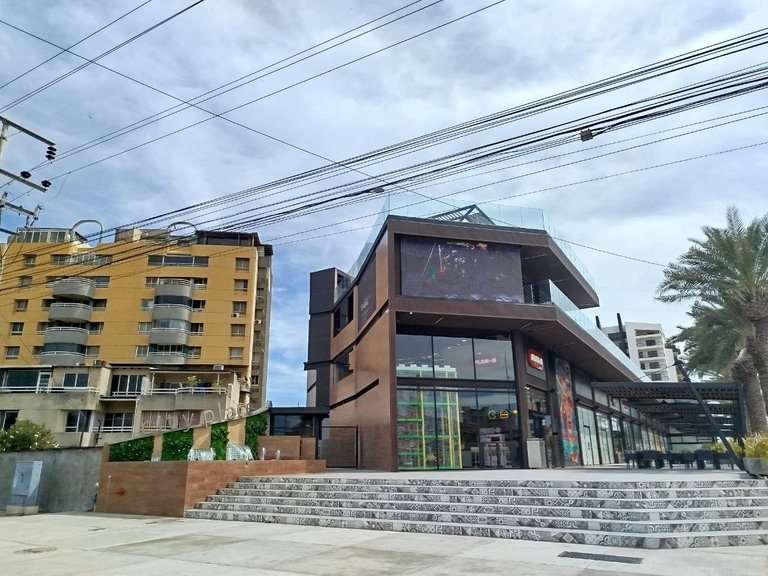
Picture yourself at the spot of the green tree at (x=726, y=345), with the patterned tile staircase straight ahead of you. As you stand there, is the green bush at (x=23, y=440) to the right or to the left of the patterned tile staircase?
right

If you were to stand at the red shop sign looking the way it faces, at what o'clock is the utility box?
The utility box is roughly at 3 o'clock from the red shop sign.

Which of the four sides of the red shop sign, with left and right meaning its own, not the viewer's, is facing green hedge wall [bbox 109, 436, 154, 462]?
right
